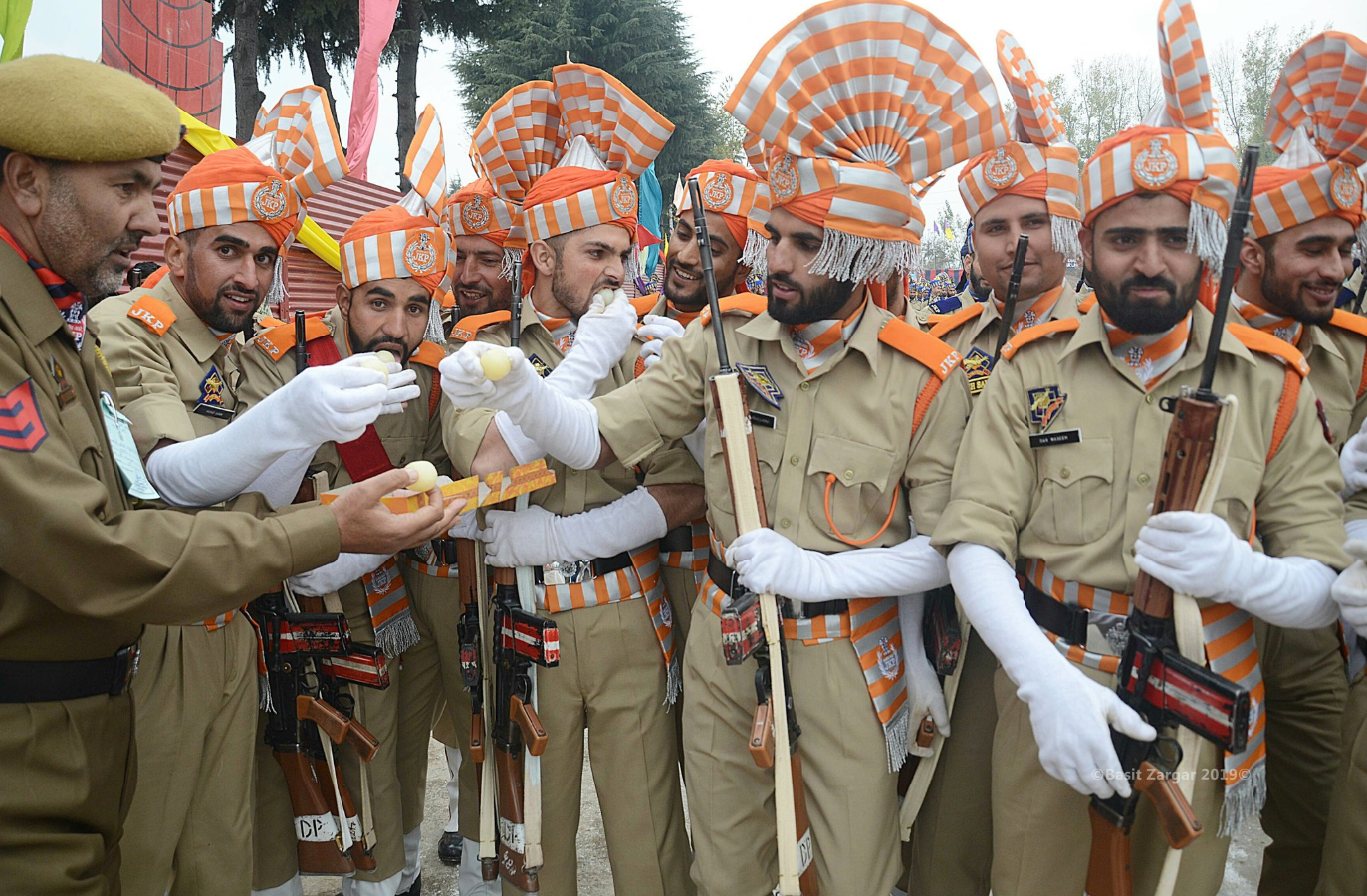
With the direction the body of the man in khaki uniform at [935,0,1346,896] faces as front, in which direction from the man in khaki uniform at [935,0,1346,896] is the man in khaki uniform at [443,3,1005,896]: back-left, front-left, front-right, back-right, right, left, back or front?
right

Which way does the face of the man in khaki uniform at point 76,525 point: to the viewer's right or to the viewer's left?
to the viewer's right

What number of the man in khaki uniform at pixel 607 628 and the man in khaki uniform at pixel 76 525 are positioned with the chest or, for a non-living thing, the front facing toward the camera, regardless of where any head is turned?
1

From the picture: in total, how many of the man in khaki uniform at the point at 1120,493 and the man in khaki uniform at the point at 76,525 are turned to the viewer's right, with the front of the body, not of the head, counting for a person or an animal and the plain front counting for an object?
1

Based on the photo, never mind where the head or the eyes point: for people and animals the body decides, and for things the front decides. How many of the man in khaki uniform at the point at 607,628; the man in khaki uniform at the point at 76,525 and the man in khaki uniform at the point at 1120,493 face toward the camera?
2

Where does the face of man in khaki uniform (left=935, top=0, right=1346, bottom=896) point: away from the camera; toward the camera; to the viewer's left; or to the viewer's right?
toward the camera

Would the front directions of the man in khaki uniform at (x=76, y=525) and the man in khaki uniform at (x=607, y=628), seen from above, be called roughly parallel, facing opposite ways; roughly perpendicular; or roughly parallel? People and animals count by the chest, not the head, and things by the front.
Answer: roughly perpendicular

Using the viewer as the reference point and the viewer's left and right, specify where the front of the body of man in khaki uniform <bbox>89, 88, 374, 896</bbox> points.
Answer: facing the viewer and to the right of the viewer

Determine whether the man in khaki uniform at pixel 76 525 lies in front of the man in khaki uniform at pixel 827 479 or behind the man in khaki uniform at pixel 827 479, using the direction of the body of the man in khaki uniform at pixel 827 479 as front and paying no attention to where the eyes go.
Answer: in front

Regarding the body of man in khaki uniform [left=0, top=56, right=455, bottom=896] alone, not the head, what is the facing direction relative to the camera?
to the viewer's right

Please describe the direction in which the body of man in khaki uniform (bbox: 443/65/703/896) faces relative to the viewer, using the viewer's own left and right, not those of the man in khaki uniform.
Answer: facing the viewer

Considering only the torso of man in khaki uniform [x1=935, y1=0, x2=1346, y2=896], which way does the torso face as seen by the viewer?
toward the camera

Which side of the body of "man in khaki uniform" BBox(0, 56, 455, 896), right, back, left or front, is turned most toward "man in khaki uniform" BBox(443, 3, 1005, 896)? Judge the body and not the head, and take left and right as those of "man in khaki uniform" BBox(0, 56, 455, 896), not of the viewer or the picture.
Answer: front
